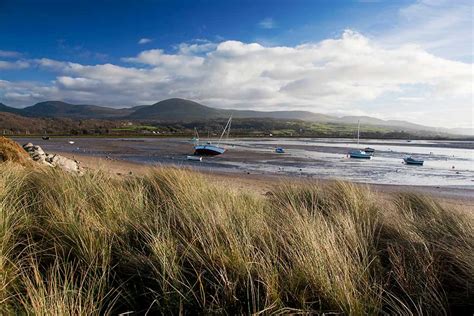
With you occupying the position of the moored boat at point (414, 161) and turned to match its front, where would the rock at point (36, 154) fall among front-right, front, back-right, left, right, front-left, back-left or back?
front-left

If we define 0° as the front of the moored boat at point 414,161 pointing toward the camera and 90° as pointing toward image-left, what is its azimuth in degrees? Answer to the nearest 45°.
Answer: approximately 90°
